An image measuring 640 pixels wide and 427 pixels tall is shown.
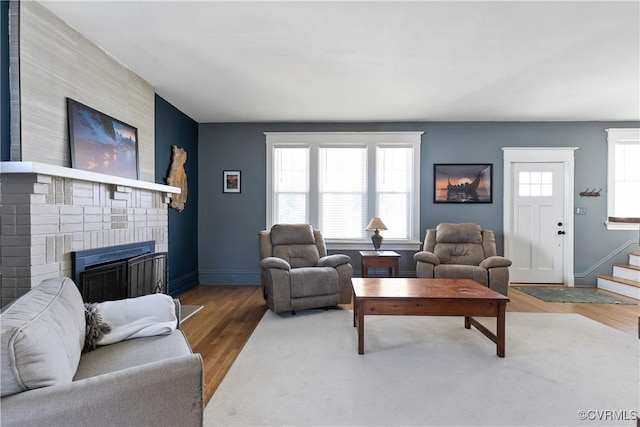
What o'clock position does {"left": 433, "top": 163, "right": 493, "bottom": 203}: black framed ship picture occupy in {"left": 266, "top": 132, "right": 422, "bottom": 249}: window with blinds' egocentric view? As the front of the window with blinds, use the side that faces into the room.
The black framed ship picture is roughly at 9 o'clock from the window with blinds.

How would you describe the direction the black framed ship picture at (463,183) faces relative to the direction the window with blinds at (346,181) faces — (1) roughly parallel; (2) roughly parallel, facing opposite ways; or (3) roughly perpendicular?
roughly parallel

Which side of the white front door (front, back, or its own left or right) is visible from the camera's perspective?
front

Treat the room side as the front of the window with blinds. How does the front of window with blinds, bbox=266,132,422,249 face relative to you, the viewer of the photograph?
facing the viewer

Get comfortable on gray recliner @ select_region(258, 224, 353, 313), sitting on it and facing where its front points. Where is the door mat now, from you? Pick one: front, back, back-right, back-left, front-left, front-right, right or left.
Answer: front-left

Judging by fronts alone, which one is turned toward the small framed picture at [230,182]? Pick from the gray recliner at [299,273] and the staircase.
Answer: the staircase

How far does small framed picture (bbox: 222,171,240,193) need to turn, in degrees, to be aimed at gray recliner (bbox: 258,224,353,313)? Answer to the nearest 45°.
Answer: approximately 45° to its left

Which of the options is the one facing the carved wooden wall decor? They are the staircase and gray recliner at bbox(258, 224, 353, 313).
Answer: the staircase

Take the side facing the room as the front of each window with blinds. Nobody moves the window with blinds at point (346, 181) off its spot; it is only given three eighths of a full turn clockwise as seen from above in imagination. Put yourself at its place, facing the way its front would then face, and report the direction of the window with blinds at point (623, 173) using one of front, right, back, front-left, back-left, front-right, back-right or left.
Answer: back-right

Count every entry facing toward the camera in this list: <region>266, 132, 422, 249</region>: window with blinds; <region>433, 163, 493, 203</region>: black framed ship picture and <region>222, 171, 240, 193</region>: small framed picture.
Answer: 3

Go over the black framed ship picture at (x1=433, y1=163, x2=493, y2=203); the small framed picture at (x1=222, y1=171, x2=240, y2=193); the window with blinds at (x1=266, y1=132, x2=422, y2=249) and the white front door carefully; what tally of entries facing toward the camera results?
4

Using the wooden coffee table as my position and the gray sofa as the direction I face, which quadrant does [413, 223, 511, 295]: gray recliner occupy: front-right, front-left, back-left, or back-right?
back-right

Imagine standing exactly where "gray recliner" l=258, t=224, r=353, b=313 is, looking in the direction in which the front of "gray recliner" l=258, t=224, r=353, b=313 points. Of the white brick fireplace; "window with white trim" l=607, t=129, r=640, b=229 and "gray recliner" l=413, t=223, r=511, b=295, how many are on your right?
1

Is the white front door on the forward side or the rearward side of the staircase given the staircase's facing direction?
on the forward side

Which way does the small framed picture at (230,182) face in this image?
toward the camera

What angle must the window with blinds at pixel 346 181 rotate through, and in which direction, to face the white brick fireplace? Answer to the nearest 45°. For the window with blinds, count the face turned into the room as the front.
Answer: approximately 45° to its right

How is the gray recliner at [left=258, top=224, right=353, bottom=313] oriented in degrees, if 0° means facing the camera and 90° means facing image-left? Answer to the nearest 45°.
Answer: approximately 315°

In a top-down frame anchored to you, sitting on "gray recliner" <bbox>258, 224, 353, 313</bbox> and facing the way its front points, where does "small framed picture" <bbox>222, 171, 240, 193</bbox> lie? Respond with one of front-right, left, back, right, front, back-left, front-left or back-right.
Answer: back
